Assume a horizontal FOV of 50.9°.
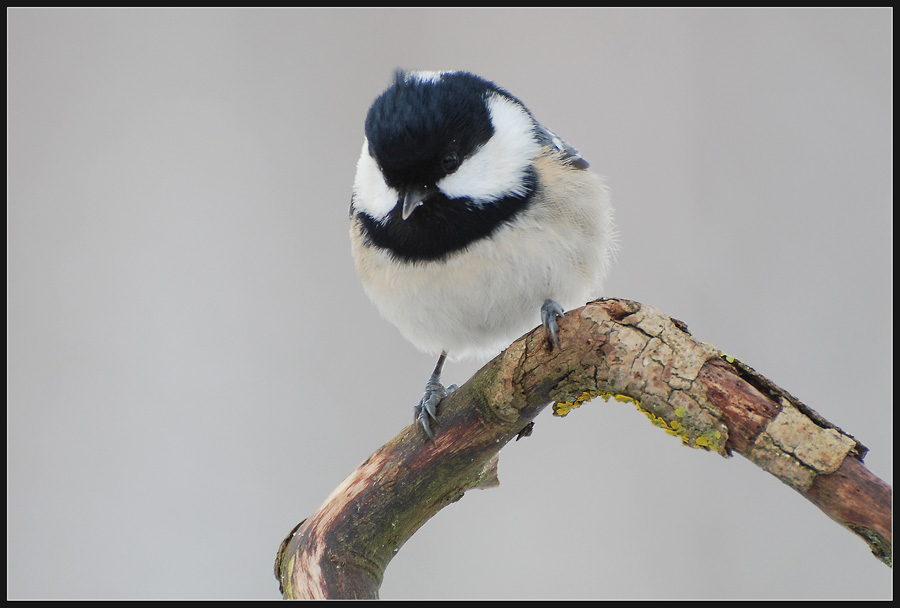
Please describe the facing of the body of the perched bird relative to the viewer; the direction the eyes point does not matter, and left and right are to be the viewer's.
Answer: facing the viewer and to the left of the viewer
